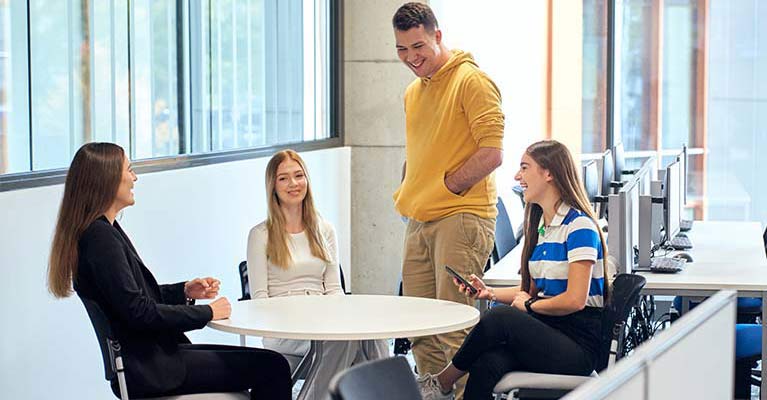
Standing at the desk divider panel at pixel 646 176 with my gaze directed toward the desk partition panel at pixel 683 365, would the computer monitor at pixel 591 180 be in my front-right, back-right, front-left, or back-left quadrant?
back-right

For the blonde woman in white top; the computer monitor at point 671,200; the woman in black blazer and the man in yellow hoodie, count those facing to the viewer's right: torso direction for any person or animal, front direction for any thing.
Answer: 2

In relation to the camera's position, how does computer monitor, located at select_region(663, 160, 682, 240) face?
facing to the right of the viewer

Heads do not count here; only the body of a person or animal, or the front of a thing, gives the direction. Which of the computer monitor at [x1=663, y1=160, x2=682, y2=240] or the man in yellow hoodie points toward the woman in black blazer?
the man in yellow hoodie

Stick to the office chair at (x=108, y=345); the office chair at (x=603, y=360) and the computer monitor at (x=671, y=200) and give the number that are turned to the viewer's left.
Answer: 1

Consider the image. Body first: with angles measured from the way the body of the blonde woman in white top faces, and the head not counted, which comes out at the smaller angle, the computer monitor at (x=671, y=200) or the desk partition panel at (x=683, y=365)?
the desk partition panel

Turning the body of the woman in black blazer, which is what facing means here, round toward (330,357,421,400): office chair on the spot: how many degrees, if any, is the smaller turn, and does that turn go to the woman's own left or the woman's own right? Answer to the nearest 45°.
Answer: approximately 45° to the woman's own right

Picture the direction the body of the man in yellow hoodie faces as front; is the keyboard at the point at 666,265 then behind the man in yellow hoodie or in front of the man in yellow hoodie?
behind

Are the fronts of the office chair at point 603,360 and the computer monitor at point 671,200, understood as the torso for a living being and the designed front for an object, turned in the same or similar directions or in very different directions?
very different directions

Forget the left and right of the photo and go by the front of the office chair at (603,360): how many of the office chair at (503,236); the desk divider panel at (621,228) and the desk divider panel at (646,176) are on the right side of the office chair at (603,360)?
3

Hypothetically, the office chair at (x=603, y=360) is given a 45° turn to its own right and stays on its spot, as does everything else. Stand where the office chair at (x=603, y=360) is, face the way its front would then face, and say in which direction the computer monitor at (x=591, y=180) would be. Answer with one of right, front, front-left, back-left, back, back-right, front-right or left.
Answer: front-right

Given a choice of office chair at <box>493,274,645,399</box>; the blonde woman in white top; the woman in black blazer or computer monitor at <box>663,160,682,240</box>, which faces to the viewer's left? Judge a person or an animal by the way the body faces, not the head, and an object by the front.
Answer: the office chair

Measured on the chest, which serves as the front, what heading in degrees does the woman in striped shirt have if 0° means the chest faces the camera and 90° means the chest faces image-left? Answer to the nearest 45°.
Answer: approximately 90°

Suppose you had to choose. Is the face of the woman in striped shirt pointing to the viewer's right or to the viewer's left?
to the viewer's left

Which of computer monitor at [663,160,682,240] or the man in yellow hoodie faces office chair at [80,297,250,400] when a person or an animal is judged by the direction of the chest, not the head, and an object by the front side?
the man in yellow hoodie

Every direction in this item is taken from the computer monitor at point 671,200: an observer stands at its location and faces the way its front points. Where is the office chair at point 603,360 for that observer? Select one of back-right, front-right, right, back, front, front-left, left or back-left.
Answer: right

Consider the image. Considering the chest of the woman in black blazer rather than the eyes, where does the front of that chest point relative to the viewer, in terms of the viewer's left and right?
facing to the right of the viewer

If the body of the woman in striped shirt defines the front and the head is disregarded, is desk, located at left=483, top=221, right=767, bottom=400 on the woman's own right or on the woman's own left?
on the woman's own right
